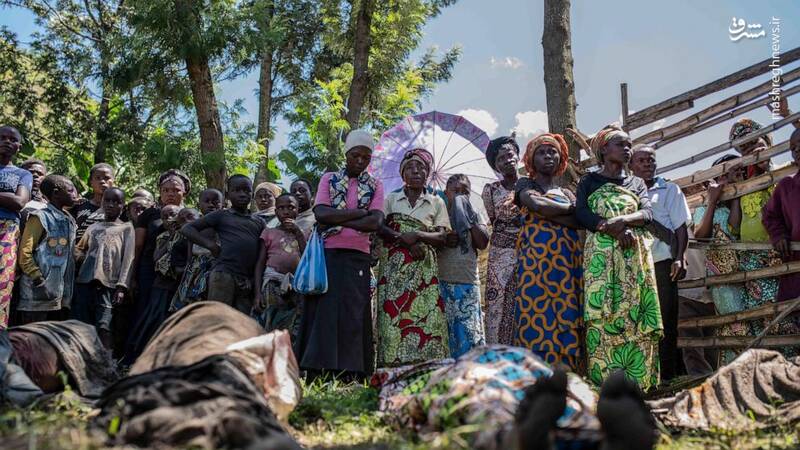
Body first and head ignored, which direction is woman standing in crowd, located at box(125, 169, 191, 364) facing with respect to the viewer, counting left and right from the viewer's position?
facing the viewer and to the right of the viewer

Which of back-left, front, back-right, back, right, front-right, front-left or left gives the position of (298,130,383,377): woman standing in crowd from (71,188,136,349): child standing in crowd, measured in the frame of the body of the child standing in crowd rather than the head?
front-left

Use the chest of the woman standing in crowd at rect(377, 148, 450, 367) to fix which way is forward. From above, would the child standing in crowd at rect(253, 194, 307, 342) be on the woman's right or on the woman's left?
on the woman's right

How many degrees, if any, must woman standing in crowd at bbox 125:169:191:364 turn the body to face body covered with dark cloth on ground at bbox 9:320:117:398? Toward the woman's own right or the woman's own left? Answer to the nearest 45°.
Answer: approximately 45° to the woman's own right

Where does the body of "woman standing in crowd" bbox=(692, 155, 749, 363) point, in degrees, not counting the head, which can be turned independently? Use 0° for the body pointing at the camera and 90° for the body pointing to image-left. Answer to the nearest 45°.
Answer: approximately 45°

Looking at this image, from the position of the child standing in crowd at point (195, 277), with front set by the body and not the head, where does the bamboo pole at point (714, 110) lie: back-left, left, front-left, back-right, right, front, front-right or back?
left

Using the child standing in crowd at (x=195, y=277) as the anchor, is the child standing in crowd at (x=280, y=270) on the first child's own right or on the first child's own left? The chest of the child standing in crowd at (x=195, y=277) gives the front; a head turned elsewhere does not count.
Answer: on the first child's own left
